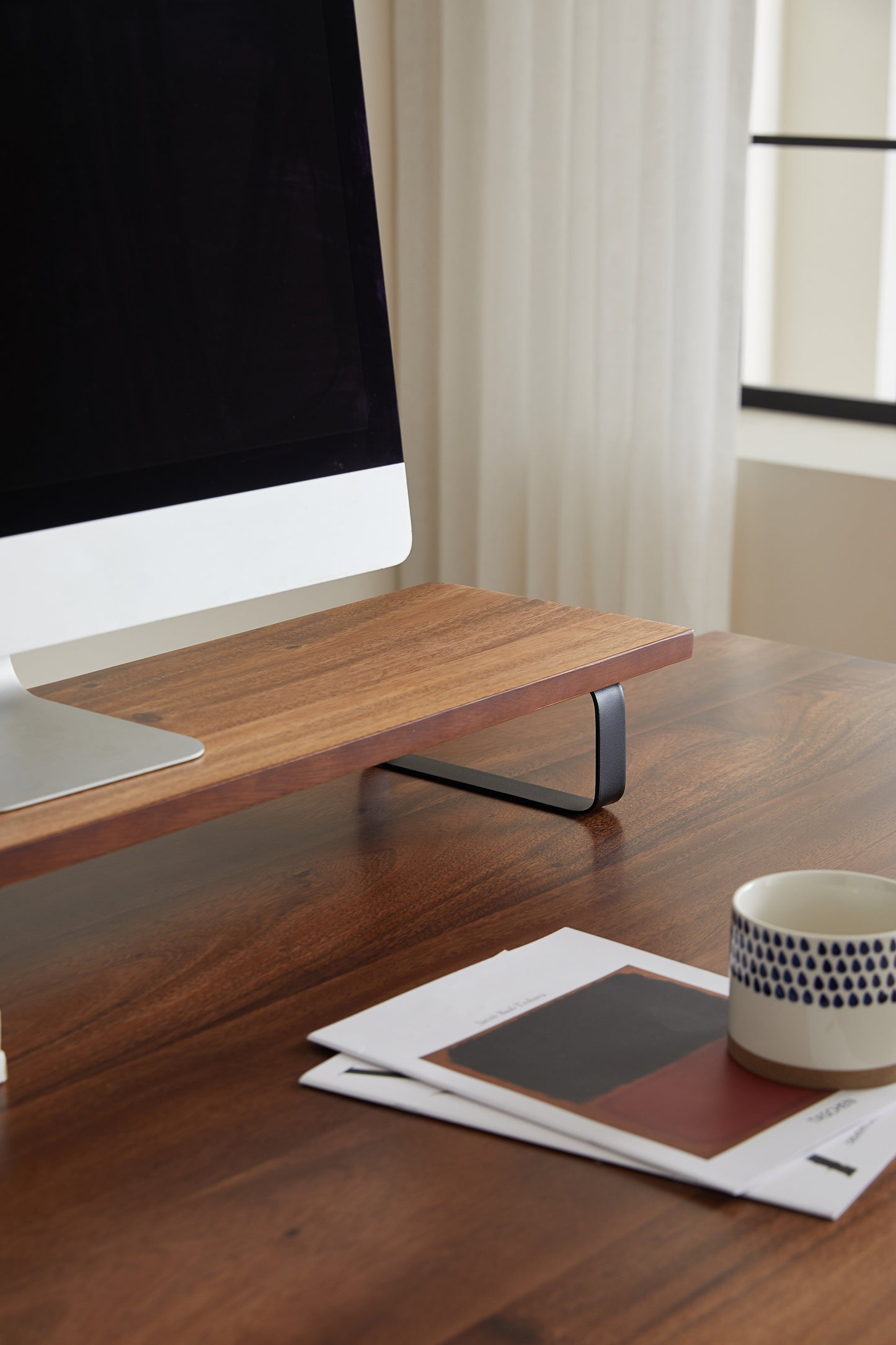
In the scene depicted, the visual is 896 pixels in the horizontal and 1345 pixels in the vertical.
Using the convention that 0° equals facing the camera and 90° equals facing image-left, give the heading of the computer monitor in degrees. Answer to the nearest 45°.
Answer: approximately 315°

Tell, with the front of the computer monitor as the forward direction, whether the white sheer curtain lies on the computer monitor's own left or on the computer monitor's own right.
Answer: on the computer monitor's own left

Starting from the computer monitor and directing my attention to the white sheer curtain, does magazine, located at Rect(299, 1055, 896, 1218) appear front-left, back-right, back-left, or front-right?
back-right
